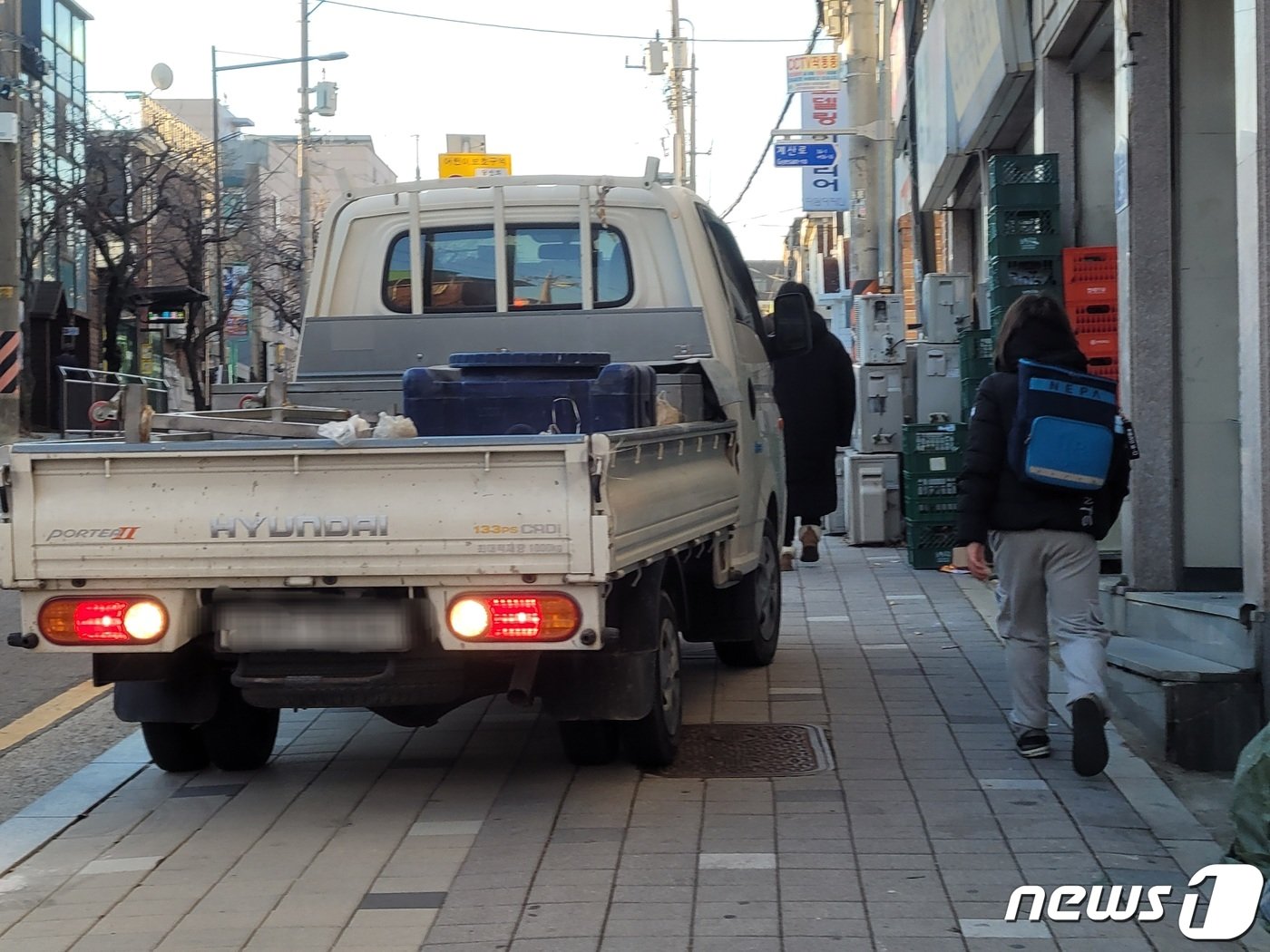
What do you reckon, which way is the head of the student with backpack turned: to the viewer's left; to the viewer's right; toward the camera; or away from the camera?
away from the camera

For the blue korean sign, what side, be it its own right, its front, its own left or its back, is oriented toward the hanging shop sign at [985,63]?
front

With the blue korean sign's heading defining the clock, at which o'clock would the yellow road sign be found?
The yellow road sign is roughly at 5 o'clock from the blue korean sign.

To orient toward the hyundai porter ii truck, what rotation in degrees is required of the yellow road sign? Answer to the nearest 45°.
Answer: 0° — it already faces it

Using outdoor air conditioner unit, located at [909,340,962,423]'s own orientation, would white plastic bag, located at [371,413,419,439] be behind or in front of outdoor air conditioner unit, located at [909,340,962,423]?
in front
